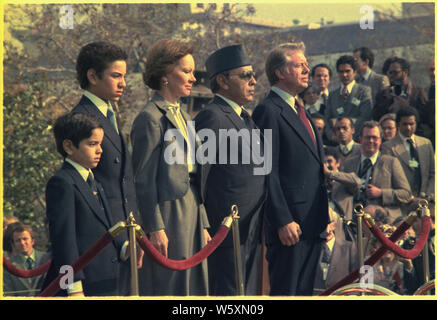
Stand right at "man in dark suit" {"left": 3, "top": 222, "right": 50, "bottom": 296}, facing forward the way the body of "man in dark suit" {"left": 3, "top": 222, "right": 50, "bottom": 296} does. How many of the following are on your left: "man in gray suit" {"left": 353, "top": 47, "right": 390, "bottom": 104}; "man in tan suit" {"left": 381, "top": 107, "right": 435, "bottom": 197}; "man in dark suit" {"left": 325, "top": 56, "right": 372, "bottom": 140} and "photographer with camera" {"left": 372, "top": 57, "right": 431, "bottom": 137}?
4

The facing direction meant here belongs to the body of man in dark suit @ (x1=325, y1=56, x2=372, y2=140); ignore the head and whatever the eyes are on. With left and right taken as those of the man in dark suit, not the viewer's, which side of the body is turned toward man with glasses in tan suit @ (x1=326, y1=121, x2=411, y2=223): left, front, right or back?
front

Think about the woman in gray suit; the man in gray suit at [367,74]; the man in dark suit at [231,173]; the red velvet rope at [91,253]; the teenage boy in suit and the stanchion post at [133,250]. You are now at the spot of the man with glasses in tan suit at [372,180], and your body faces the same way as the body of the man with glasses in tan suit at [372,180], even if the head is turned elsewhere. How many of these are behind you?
1

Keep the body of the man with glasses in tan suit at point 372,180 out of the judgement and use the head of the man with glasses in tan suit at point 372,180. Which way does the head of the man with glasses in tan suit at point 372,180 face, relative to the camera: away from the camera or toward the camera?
toward the camera

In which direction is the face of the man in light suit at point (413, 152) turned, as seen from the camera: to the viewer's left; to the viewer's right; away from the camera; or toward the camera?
toward the camera

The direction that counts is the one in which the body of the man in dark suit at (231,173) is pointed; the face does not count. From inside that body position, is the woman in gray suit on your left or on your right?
on your right

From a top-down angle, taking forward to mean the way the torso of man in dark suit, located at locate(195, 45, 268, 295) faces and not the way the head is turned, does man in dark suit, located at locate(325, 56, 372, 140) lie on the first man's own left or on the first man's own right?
on the first man's own left

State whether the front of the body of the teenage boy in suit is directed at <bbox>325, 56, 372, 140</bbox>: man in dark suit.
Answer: no

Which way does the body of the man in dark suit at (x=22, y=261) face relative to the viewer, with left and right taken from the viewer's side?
facing the viewer

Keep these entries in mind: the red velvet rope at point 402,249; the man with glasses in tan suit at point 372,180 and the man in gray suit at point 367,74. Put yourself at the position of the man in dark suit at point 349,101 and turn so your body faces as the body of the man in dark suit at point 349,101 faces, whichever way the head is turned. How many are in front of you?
2

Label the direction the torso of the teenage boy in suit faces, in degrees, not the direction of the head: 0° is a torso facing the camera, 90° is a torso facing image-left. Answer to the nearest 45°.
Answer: approximately 315°

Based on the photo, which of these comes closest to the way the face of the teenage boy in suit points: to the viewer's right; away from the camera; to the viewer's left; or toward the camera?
to the viewer's right
